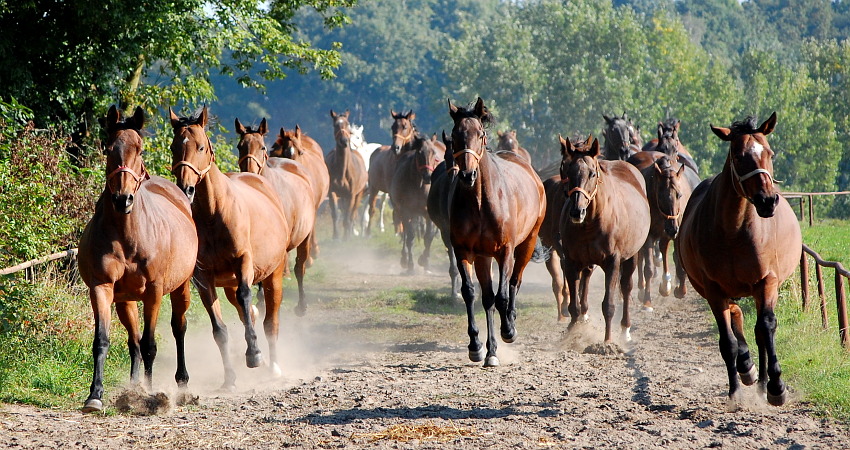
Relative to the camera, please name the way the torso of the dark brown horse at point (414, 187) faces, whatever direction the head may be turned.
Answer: toward the camera

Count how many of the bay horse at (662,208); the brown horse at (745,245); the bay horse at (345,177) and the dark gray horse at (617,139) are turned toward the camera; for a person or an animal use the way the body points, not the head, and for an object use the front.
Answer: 4

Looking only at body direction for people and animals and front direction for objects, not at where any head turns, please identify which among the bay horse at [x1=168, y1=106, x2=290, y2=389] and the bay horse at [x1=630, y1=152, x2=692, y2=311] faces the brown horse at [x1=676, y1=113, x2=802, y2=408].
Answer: the bay horse at [x1=630, y1=152, x2=692, y2=311]

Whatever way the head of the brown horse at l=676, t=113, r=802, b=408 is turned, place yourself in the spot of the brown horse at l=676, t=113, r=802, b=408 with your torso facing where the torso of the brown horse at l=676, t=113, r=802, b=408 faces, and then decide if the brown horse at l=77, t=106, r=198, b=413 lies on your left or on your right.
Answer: on your right

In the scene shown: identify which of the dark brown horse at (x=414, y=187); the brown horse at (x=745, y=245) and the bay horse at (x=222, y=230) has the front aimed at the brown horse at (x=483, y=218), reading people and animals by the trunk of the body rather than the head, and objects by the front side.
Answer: the dark brown horse

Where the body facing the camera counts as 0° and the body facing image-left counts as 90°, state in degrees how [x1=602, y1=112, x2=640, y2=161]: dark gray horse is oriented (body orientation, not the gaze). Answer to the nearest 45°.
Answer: approximately 0°

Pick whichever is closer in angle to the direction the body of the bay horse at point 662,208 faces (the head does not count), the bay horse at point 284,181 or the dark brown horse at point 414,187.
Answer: the bay horse

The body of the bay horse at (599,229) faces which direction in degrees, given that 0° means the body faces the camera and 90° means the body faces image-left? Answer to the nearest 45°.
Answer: approximately 45°

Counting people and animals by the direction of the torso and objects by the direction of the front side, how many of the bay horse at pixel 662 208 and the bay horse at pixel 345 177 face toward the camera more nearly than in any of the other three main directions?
2

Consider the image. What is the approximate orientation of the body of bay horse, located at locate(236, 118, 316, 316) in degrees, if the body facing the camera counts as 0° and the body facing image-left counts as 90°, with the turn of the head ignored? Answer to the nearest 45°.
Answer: approximately 45°

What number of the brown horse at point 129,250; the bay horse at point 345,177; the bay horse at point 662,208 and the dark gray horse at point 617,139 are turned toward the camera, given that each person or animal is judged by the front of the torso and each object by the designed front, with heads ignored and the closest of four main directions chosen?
4

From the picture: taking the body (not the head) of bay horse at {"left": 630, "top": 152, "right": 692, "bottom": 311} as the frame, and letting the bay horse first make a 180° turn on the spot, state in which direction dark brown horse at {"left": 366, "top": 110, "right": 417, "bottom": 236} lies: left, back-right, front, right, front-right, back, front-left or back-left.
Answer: front-left

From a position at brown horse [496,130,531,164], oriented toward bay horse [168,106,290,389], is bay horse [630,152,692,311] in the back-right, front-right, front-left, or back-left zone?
front-left

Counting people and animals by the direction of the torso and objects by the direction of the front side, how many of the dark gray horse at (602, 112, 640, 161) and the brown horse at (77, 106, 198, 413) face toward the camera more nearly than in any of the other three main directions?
2

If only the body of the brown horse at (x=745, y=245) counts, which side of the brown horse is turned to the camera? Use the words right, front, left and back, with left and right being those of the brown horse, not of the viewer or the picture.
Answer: front
